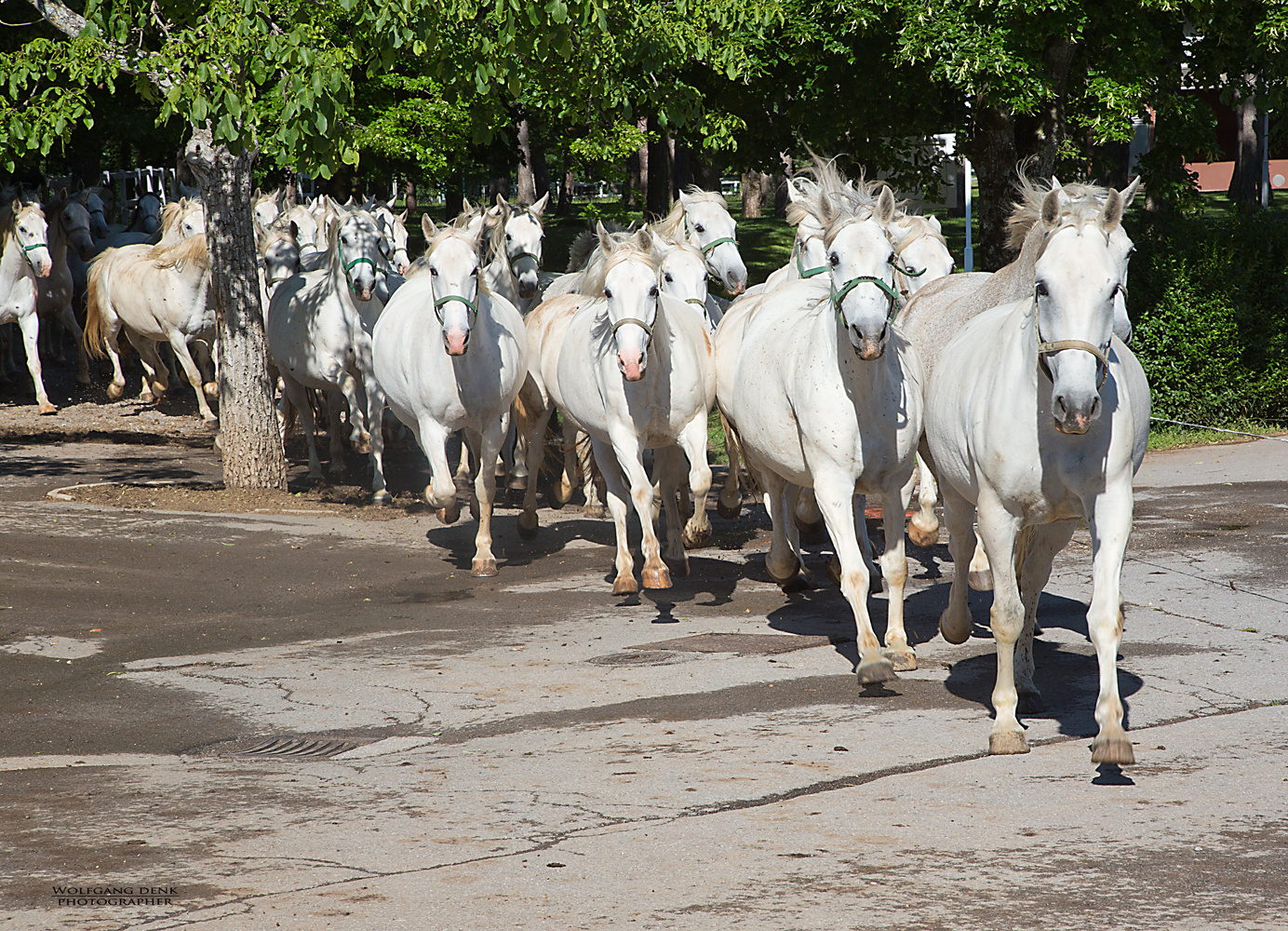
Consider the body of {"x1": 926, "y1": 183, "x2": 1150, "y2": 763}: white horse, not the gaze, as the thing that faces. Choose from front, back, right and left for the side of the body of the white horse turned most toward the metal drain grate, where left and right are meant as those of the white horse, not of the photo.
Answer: right

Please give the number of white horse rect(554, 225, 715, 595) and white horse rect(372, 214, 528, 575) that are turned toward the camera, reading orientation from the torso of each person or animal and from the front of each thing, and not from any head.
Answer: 2

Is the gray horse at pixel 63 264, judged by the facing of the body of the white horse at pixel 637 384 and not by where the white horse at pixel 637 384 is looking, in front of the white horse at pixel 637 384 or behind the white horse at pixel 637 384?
behind

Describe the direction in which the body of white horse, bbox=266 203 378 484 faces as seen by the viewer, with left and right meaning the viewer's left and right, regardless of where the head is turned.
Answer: facing the viewer and to the right of the viewer

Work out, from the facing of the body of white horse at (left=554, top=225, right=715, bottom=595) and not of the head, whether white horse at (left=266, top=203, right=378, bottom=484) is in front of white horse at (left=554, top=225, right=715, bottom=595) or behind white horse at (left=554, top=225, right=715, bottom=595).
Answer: behind

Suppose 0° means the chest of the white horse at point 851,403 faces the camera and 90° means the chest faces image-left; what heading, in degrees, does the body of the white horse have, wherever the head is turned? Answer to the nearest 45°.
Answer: approximately 315°

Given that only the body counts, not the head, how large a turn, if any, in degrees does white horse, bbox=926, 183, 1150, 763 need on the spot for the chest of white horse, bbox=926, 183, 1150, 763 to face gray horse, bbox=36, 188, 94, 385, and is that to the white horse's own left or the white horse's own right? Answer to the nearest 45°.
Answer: approximately 135° to the white horse's own right

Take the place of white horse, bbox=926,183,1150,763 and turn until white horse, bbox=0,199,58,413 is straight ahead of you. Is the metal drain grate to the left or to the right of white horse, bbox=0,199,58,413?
left
